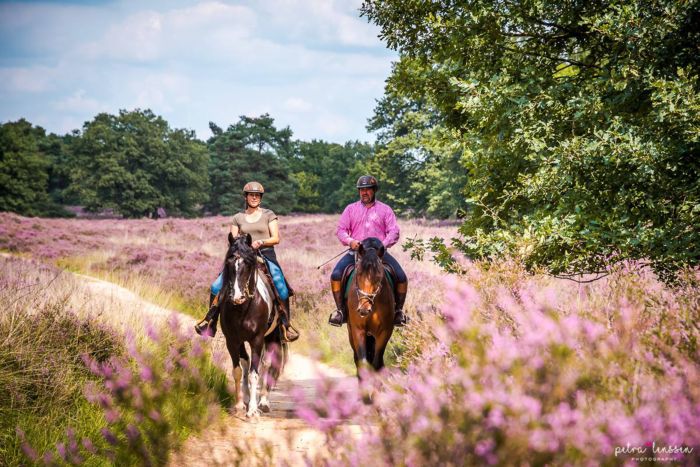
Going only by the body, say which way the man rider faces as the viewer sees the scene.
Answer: toward the camera

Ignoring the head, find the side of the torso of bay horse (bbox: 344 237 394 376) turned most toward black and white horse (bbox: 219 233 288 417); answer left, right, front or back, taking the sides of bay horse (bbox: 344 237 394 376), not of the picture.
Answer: right

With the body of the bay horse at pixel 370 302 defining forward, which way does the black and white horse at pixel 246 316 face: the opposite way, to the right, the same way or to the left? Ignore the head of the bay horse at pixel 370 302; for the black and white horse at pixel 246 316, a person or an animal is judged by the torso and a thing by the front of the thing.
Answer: the same way

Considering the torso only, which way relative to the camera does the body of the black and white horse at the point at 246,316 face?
toward the camera

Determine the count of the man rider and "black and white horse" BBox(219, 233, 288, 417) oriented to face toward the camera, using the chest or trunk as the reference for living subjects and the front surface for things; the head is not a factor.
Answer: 2

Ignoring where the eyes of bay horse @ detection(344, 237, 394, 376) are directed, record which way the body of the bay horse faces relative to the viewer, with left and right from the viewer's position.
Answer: facing the viewer

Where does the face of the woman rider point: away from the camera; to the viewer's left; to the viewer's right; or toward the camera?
toward the camera

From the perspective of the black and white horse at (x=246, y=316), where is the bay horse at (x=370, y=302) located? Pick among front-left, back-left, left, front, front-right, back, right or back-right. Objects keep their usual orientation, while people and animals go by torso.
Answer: left

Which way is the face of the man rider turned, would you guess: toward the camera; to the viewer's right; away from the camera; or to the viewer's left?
toward the camera

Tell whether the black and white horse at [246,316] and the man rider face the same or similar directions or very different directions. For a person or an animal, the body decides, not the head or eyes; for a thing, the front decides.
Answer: same or similar directions

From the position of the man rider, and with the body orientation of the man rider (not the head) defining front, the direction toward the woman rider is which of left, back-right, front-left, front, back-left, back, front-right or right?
right
